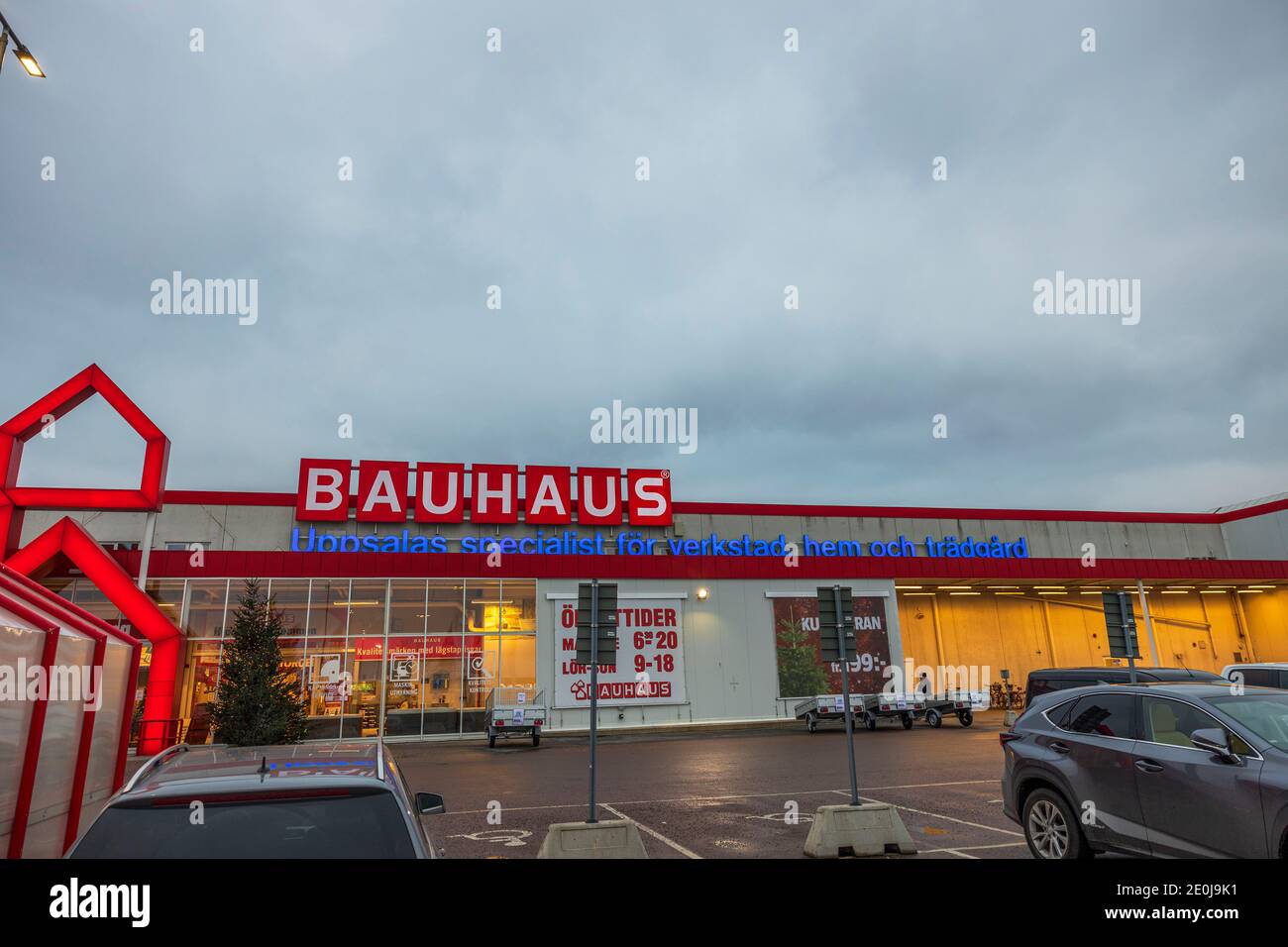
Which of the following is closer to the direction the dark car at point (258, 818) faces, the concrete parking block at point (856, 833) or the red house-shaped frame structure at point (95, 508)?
the red house-shaped frame structure

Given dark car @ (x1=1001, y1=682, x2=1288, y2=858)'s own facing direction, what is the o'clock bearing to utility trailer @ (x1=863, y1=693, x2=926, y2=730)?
The utility trailer is roughly at 7 o'clock from the dark car.

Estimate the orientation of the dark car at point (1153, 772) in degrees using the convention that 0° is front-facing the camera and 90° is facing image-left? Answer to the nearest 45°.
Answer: approximately 315°

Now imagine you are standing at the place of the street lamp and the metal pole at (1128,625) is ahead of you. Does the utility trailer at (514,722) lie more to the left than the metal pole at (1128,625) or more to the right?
left

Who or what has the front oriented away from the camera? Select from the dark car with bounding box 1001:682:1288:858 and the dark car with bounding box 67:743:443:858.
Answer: the dark car with bounding box 67:743:443:858

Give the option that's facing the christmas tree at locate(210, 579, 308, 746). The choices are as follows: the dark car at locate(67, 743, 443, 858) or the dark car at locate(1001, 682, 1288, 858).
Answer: the dark car at locate(67, 743, 443, 858)

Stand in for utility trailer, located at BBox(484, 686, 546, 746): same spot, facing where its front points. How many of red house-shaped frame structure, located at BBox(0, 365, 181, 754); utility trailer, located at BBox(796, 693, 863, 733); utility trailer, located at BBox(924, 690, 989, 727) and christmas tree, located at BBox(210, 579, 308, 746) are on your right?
2

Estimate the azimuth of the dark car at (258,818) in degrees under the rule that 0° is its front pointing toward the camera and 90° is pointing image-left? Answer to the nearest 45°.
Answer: approximately 180°

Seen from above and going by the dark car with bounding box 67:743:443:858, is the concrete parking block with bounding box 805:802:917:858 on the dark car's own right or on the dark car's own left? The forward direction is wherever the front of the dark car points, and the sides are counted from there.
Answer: on the dark car's own right
